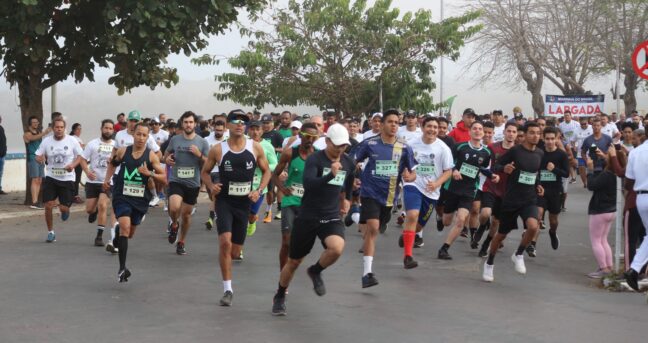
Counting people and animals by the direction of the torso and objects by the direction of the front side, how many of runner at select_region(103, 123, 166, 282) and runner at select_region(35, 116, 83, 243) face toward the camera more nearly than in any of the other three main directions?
2

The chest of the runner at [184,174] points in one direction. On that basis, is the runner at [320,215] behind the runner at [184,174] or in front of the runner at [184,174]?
in front

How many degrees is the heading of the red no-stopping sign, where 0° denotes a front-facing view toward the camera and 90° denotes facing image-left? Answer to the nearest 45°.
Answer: approximately 0°

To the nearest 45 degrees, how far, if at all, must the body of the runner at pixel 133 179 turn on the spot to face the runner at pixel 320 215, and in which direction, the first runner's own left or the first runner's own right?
approximately 45° to the first runner's own left

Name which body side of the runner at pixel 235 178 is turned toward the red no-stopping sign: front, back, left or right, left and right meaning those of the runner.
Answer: left
